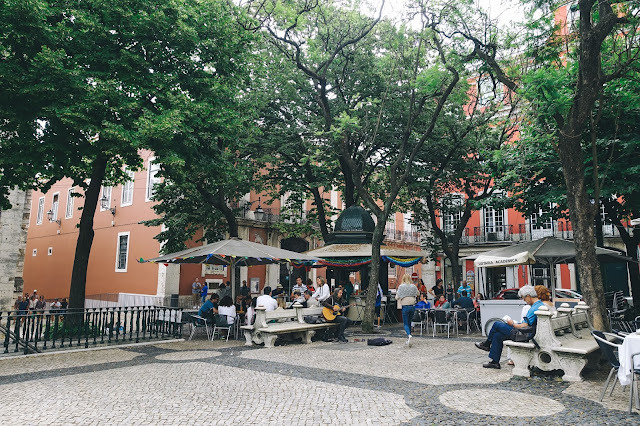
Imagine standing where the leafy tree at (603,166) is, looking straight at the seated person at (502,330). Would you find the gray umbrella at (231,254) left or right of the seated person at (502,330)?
right

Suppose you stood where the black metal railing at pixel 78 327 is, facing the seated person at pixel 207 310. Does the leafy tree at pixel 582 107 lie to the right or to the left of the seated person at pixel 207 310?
right

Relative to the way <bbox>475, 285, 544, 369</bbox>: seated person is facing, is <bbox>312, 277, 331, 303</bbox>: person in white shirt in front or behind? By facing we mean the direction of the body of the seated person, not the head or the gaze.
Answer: in front

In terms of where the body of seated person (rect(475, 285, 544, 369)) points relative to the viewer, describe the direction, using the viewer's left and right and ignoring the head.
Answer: facing to the left of the viewer

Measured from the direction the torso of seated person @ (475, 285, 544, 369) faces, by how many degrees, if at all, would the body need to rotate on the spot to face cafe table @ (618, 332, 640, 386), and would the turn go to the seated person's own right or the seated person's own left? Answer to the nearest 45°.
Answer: approximately 135° to the seated person's own left
